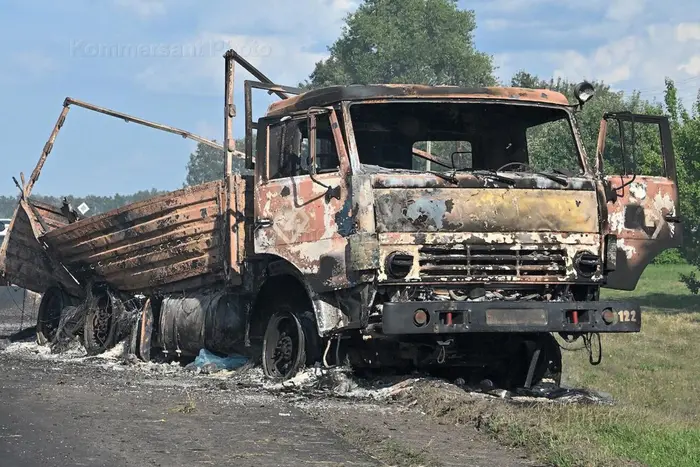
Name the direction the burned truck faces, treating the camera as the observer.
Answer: facing the viewer and to the right of the viewer
